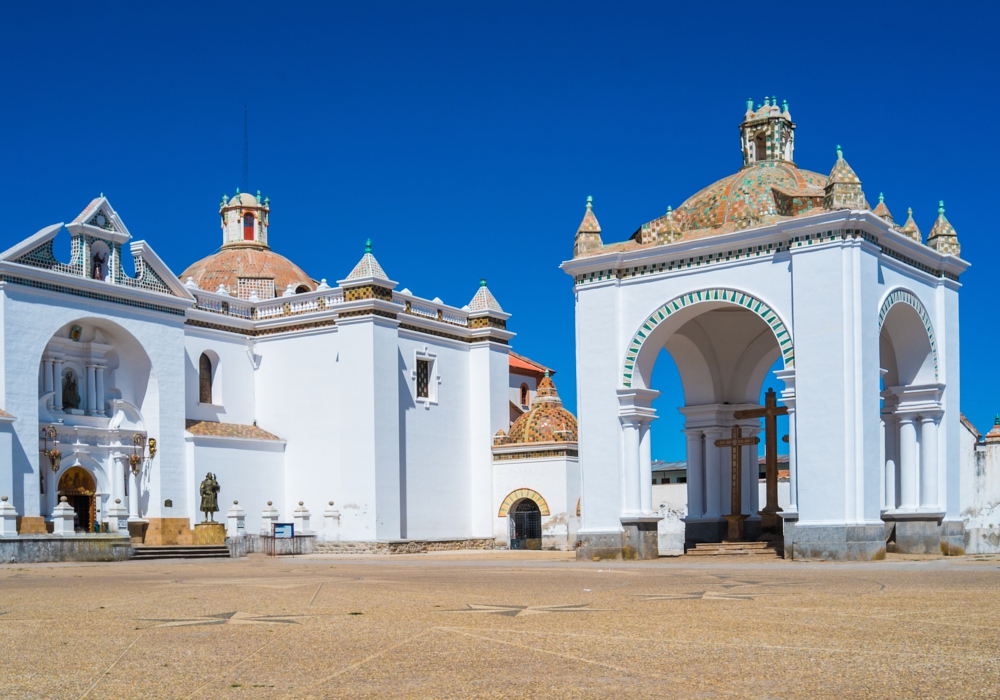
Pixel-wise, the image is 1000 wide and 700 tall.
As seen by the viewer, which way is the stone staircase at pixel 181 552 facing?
toward the camera

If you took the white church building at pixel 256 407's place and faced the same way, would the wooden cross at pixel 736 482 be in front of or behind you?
in front

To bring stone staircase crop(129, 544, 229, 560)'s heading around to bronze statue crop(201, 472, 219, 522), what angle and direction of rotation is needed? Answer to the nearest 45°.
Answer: approximately 180°

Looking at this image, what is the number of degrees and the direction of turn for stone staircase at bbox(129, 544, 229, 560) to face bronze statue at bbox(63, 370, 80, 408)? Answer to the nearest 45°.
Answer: approximately 135° to its right

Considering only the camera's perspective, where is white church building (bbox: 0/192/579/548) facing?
facing the viewer and to the right of the viewer

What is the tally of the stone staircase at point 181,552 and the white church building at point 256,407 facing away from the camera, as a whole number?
0

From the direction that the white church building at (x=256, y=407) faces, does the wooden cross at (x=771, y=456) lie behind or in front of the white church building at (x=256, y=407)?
in front

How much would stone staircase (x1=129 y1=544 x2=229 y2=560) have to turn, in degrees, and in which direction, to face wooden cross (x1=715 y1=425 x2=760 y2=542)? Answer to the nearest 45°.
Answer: approximately 45° to its left
